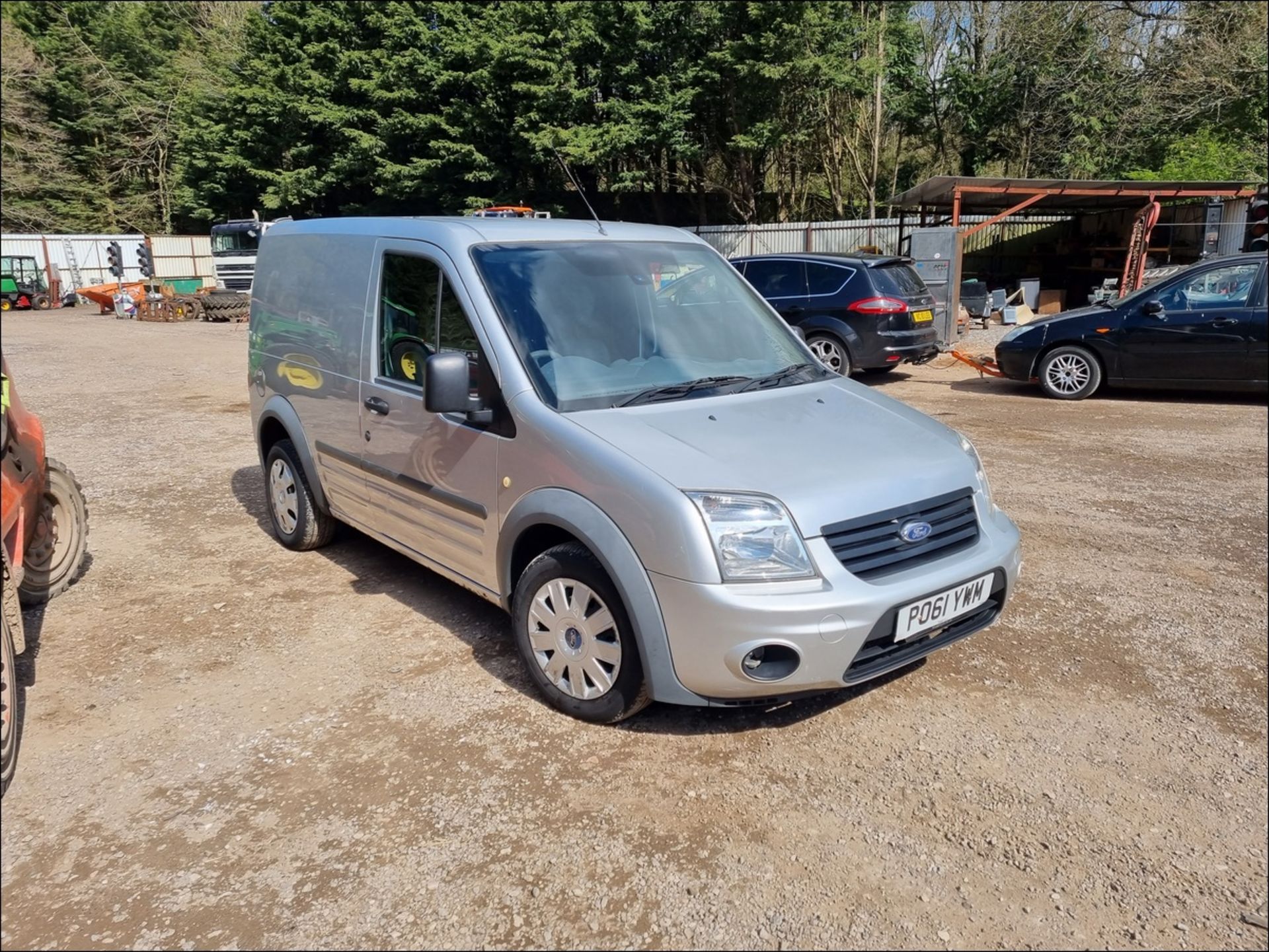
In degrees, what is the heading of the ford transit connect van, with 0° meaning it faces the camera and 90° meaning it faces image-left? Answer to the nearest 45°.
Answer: approximately 315°

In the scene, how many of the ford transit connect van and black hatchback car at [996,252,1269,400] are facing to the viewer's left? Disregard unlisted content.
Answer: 1

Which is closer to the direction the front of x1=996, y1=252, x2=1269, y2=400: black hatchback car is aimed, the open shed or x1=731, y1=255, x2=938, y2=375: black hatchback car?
the black hatchback car

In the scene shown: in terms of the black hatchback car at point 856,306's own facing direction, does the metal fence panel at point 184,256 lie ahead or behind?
ahead

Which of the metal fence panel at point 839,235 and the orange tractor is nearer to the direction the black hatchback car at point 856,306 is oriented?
the metal fence panel

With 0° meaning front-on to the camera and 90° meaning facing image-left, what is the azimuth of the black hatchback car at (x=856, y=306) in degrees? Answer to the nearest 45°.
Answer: approximately 135°

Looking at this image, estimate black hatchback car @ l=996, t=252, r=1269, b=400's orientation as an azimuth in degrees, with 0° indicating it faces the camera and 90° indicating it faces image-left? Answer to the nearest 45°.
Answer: approximately 90°

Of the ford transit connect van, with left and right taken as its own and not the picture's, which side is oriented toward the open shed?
left

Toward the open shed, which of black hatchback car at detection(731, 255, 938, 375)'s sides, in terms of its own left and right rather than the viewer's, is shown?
right
